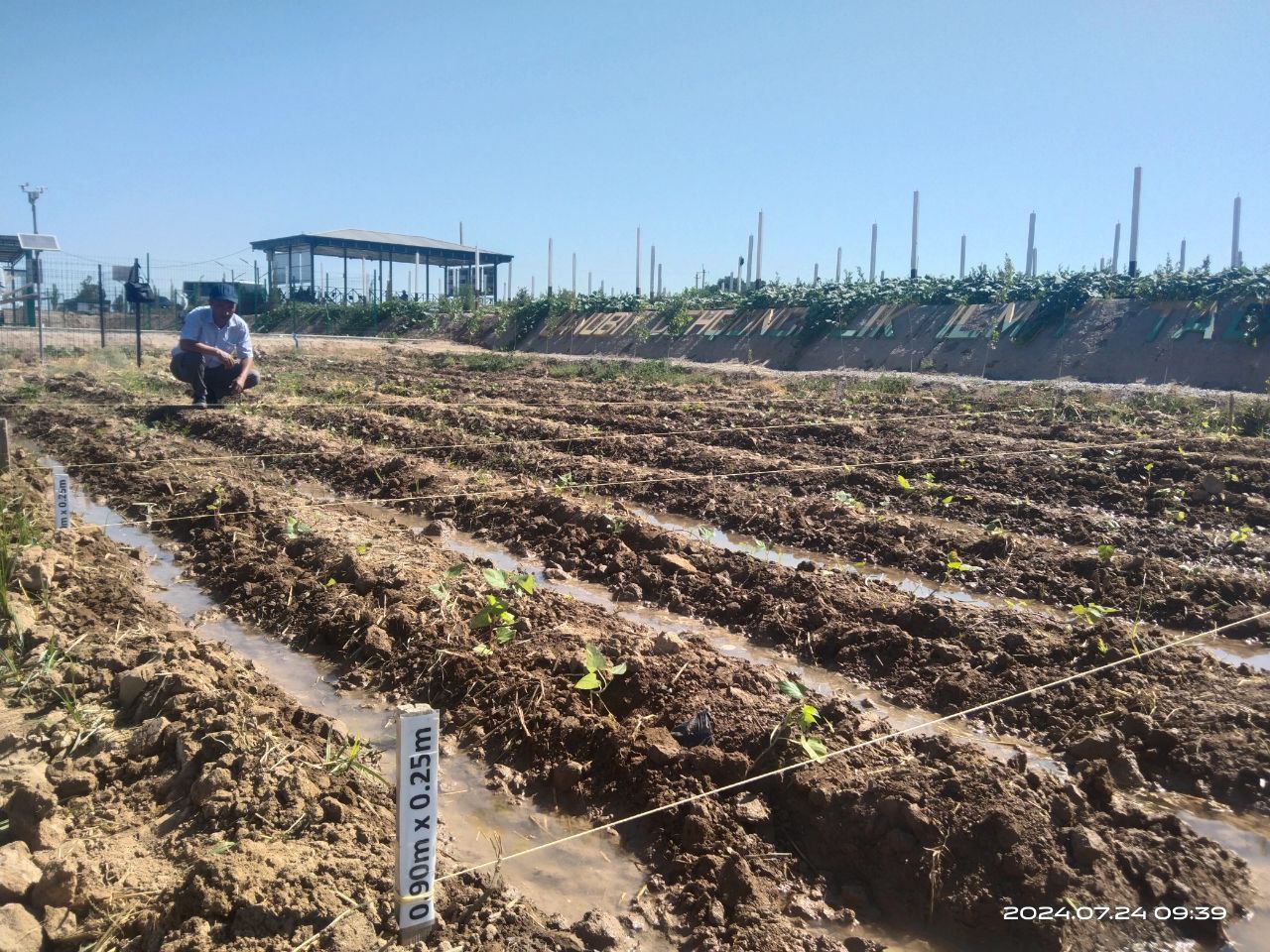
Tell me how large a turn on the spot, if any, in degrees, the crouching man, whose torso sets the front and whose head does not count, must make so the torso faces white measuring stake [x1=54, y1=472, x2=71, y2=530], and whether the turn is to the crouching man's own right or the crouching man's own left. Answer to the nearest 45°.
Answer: approximately 45° to the crouching man's own right

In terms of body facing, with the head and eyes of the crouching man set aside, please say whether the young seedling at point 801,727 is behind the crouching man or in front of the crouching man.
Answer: in front

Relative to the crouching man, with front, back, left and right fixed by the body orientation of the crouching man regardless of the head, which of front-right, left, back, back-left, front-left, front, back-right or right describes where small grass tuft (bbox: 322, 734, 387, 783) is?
front-right

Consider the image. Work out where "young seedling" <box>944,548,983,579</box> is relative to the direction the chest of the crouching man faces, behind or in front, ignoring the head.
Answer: in front

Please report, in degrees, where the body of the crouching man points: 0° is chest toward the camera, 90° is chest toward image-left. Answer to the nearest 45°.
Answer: approximately 315°

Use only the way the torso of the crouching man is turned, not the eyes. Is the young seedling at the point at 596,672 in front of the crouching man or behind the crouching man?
in front

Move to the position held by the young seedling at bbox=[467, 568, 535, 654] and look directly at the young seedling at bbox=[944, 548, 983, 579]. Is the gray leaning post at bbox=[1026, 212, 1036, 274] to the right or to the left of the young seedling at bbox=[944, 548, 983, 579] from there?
left

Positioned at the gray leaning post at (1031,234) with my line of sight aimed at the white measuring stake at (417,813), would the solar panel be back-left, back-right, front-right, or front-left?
front-right

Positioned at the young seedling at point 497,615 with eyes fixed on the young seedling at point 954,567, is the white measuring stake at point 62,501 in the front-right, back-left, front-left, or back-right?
back-left

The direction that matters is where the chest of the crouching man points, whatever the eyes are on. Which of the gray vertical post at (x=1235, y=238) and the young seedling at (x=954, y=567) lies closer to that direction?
the young seedling
